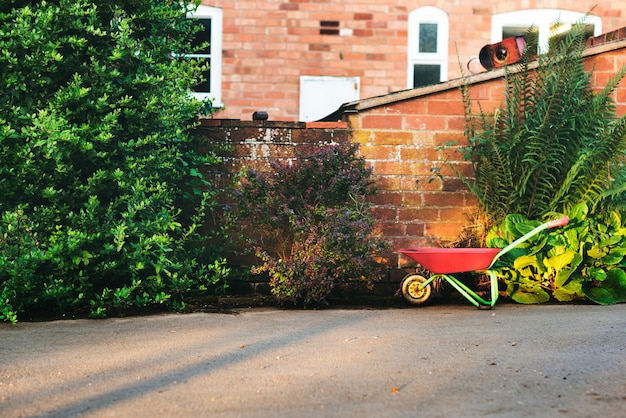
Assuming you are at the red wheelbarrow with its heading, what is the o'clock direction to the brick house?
The brick house is roughly at 2 o'clock from the red wheelbarrow.

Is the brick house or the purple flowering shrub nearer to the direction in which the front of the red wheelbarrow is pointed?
the purple flowering shrub

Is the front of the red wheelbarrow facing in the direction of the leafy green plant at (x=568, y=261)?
no

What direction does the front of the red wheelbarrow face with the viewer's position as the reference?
facing to the left of the viewer

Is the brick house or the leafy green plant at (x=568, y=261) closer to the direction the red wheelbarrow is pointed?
the brick house

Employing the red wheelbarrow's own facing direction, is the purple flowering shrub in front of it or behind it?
in front

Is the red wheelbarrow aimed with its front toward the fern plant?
no

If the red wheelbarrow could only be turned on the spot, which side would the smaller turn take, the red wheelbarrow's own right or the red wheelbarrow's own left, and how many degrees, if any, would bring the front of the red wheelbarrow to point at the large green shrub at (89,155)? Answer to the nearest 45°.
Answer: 0° — it already faces it

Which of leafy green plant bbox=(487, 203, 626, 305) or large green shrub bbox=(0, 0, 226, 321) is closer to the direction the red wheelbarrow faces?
the large green shrub
